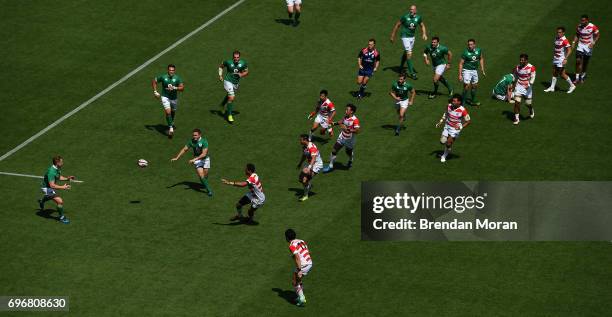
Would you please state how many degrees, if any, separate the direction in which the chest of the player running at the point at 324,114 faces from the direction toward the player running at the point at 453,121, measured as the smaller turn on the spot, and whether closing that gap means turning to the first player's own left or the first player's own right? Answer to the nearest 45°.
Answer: approximately 135° to the first player's own left

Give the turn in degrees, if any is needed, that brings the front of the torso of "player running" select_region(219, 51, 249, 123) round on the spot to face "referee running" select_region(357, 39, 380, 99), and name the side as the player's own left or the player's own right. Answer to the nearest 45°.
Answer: approximately 90° to the player's own left

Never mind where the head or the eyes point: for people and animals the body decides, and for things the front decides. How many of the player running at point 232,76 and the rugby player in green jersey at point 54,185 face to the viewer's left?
0

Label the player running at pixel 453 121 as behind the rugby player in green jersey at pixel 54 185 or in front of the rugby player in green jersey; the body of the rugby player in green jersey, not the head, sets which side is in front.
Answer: in front

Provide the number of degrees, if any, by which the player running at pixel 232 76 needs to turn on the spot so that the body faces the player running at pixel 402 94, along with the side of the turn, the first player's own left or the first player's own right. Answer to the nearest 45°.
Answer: approximately 90° to the first player's own left

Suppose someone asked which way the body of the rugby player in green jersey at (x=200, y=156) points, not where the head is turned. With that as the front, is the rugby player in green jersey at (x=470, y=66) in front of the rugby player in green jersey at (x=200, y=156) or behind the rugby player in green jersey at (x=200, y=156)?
behind

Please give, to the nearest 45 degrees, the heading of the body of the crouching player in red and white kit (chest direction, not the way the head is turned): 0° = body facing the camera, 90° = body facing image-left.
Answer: approximately 90°

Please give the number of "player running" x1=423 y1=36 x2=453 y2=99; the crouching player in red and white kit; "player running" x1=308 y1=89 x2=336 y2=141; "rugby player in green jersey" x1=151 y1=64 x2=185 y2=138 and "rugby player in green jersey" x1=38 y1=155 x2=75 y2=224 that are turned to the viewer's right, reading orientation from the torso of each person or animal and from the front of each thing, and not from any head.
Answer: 1

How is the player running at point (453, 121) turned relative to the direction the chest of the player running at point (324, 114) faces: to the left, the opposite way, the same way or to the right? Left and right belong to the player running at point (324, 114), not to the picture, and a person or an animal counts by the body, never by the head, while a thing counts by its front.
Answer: the same way

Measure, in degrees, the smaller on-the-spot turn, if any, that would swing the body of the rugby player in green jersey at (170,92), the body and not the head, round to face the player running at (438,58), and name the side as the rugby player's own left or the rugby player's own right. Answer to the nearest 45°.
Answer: approximately 90° to the rugby player's own left

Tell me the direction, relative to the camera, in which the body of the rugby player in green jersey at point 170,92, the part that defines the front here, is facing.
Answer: toward the camera
